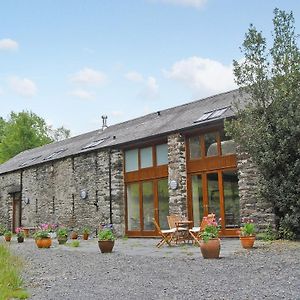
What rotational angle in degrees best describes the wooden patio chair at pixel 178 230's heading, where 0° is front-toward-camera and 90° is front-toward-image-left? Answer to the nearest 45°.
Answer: approximately 315°

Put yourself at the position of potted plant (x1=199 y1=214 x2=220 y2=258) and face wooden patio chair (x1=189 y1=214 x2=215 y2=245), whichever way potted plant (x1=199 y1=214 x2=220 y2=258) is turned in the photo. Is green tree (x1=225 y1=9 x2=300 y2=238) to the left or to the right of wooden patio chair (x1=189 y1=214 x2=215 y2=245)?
right

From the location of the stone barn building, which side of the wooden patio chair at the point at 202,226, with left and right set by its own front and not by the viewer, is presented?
right

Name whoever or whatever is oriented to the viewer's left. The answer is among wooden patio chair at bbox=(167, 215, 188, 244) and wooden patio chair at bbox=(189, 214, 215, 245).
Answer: wooden patio chair at bbox=(189, 214, 215, 245)

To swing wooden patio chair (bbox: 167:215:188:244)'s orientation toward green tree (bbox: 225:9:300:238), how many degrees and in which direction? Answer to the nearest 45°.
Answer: approximately 45° to its left

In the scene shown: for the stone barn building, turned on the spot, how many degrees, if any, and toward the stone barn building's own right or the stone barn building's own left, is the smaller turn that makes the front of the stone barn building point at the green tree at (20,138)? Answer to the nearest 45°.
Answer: approximately 90° to the stone barn building's own right

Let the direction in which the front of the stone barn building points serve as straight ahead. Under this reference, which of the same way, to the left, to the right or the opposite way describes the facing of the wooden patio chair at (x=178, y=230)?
to the left

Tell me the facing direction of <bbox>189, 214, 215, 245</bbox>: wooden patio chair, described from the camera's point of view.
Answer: facing to the left of the viewer

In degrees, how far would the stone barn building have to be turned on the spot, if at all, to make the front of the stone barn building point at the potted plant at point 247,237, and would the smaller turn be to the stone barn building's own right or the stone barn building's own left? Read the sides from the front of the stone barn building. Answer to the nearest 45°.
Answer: approximately 45° to the stone barn building's own left

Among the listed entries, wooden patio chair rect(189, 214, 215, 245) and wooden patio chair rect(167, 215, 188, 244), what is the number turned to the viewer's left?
1
